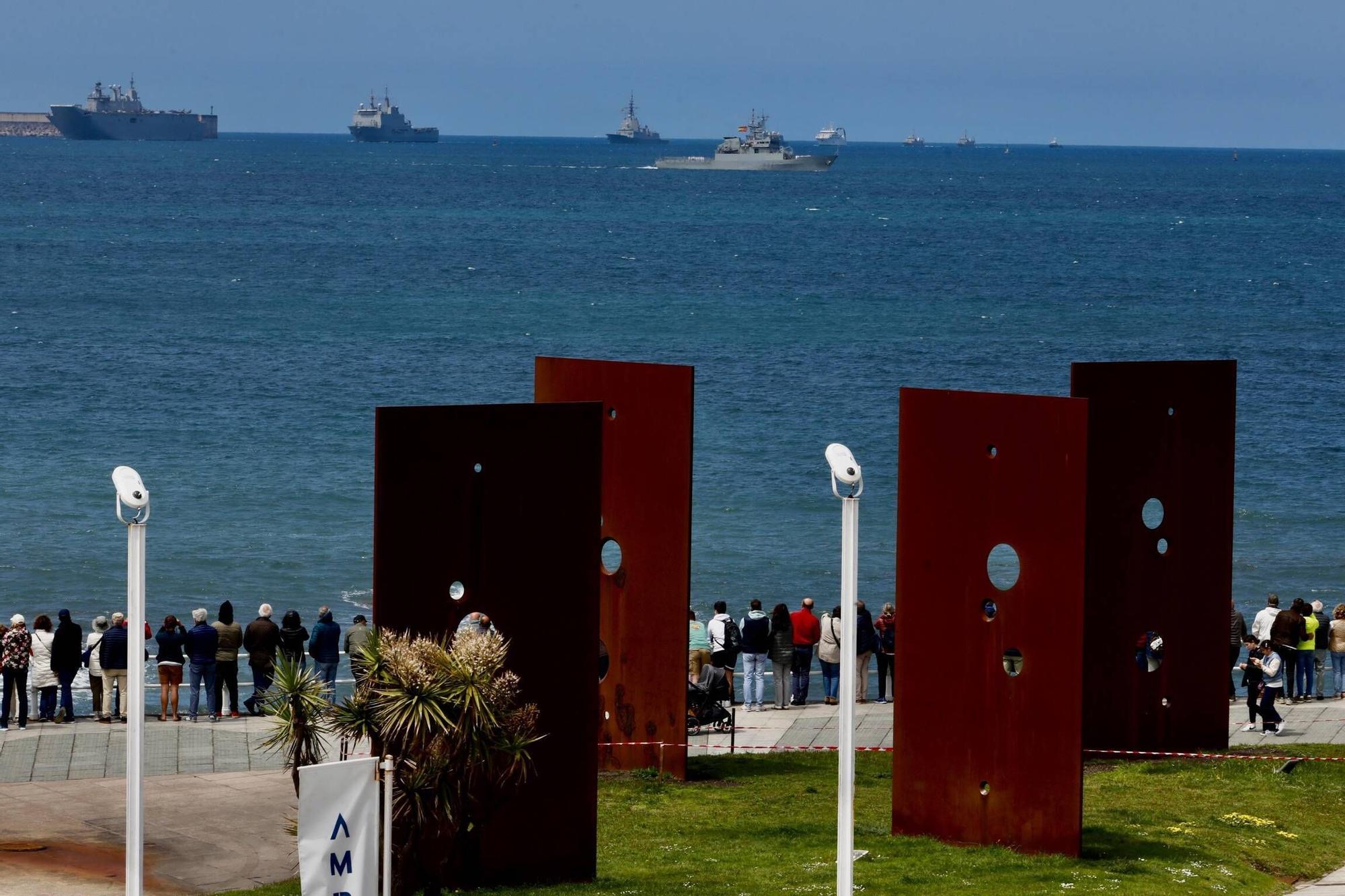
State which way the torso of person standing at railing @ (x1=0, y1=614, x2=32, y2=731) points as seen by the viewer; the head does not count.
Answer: away from the camera

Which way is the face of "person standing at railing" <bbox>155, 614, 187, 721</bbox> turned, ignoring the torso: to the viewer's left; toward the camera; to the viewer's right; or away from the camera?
away from the camera

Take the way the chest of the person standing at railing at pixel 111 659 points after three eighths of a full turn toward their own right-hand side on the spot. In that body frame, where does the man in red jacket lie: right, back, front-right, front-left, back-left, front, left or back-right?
front-left

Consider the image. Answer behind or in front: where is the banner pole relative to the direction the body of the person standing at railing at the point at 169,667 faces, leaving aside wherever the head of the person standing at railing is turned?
behind

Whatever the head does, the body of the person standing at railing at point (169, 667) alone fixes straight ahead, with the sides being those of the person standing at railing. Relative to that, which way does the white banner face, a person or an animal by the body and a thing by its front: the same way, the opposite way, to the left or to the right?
the opposite way

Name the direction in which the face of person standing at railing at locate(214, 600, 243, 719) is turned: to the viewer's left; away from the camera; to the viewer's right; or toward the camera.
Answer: away from the camera

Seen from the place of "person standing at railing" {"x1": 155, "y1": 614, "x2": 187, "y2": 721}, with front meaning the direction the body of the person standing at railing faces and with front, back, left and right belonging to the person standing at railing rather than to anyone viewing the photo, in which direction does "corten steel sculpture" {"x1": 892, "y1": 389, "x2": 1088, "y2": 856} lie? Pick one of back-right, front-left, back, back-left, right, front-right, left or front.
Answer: back-right

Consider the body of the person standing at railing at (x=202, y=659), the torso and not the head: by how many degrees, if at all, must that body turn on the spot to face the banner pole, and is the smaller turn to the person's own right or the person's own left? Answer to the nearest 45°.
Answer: approximately 180°

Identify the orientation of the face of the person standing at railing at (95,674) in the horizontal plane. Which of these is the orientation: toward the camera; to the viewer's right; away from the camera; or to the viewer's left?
away from the camera

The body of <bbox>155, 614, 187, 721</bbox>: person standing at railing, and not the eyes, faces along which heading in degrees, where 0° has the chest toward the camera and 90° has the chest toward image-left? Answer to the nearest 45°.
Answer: approximately 180°

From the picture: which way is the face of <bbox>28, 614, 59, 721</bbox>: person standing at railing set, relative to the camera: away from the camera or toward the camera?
away from the camera

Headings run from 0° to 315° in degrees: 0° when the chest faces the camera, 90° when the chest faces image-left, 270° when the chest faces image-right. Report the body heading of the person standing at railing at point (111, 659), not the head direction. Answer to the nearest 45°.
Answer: approximately 180°
